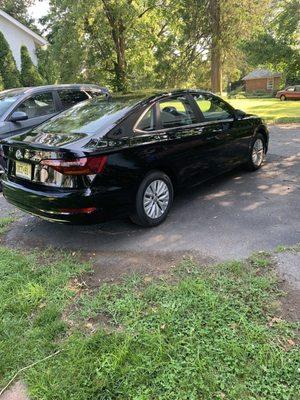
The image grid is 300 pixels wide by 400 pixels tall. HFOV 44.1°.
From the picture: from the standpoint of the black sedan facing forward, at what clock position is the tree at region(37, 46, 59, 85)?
The tree is roughly at 10 o'clock from the black sedan.

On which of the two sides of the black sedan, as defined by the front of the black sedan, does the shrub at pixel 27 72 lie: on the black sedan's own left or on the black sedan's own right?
on the black sedan's own left

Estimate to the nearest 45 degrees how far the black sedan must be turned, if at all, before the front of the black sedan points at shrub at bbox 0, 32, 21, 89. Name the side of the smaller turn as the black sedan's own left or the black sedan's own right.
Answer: approximately 45° to the black sedan's own left

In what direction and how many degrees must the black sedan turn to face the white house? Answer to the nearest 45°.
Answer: approximately 45° to its left

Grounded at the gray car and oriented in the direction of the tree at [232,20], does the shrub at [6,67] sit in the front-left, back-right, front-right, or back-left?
front-left

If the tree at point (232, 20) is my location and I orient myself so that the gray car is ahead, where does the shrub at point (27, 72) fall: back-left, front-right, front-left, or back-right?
front-right

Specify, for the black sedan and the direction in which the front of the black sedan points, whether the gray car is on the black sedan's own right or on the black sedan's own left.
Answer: on the black sedan's own left

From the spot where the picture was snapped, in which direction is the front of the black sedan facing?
facing away from the viewer and to the right of the viewer
